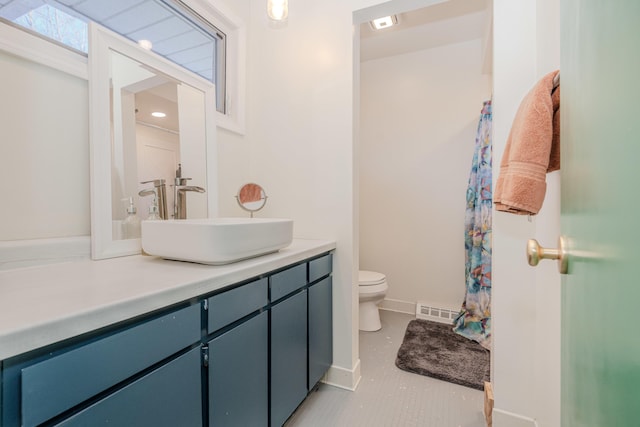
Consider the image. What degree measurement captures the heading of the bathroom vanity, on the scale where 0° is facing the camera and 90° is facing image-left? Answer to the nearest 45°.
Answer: approximately 315°

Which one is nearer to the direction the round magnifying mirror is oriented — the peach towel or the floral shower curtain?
the peach towel

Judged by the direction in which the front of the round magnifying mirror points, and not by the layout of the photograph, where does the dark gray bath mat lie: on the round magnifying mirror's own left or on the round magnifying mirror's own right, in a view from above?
on the round magnifying mirror's own left

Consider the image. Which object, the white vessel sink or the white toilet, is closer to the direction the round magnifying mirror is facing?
the white vessel sink
